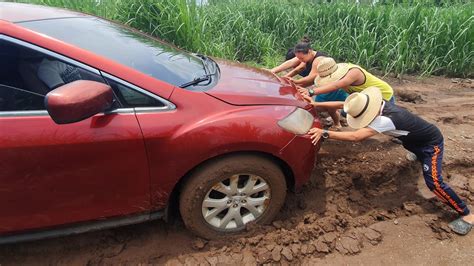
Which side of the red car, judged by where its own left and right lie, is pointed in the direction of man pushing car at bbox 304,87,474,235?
front

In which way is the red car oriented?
to the viewer's right

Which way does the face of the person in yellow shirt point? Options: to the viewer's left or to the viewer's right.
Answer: to the viewer's left

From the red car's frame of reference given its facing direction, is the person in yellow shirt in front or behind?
in front
